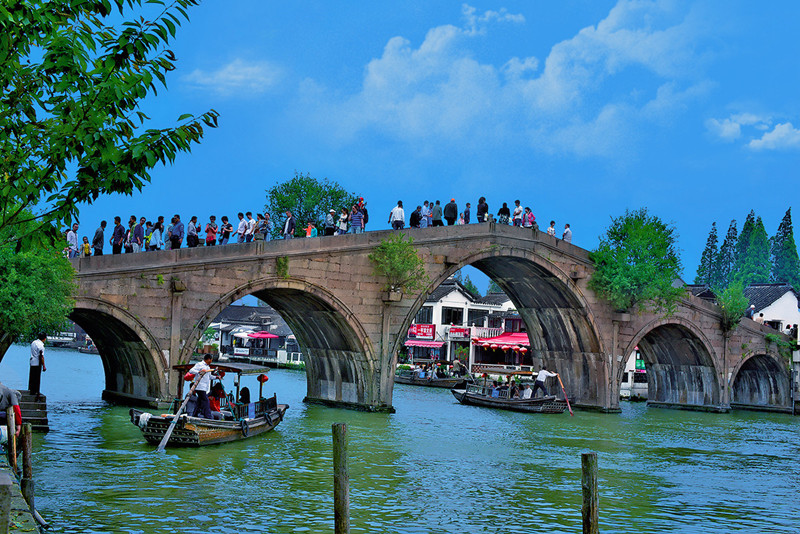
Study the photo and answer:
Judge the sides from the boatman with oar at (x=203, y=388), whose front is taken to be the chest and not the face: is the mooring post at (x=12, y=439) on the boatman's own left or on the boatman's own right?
on the boatman's own right

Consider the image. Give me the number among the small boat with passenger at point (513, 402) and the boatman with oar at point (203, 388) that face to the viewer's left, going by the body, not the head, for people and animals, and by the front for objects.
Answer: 1

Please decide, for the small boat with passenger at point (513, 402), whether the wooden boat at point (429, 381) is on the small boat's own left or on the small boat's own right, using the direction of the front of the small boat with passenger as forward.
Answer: on the small boat's own right

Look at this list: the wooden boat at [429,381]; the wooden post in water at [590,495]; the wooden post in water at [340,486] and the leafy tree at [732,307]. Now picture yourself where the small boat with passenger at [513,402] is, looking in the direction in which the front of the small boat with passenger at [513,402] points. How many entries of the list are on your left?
2

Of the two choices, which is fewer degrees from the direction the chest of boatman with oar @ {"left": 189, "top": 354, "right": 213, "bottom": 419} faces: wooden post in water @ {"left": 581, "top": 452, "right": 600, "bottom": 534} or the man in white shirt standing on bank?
the wooden post in water

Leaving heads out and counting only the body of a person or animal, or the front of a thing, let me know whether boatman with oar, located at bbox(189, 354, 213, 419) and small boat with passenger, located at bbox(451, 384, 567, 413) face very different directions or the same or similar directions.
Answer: very different directions

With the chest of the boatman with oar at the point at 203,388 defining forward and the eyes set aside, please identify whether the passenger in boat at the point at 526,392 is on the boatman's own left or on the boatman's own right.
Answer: on the boatman's own left

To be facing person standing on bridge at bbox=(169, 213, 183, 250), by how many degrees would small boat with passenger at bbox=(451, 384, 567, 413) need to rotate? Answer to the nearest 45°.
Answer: approximately 45° to its left

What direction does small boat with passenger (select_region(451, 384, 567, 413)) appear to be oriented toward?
to the viewer's left

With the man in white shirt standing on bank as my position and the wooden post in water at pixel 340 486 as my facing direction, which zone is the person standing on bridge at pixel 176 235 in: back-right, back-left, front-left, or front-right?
back-left

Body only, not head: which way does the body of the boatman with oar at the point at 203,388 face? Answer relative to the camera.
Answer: to the viewer's right
